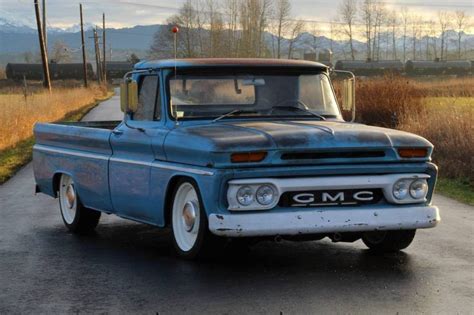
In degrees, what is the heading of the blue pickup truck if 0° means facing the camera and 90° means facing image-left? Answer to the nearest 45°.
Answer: approximately 315°
